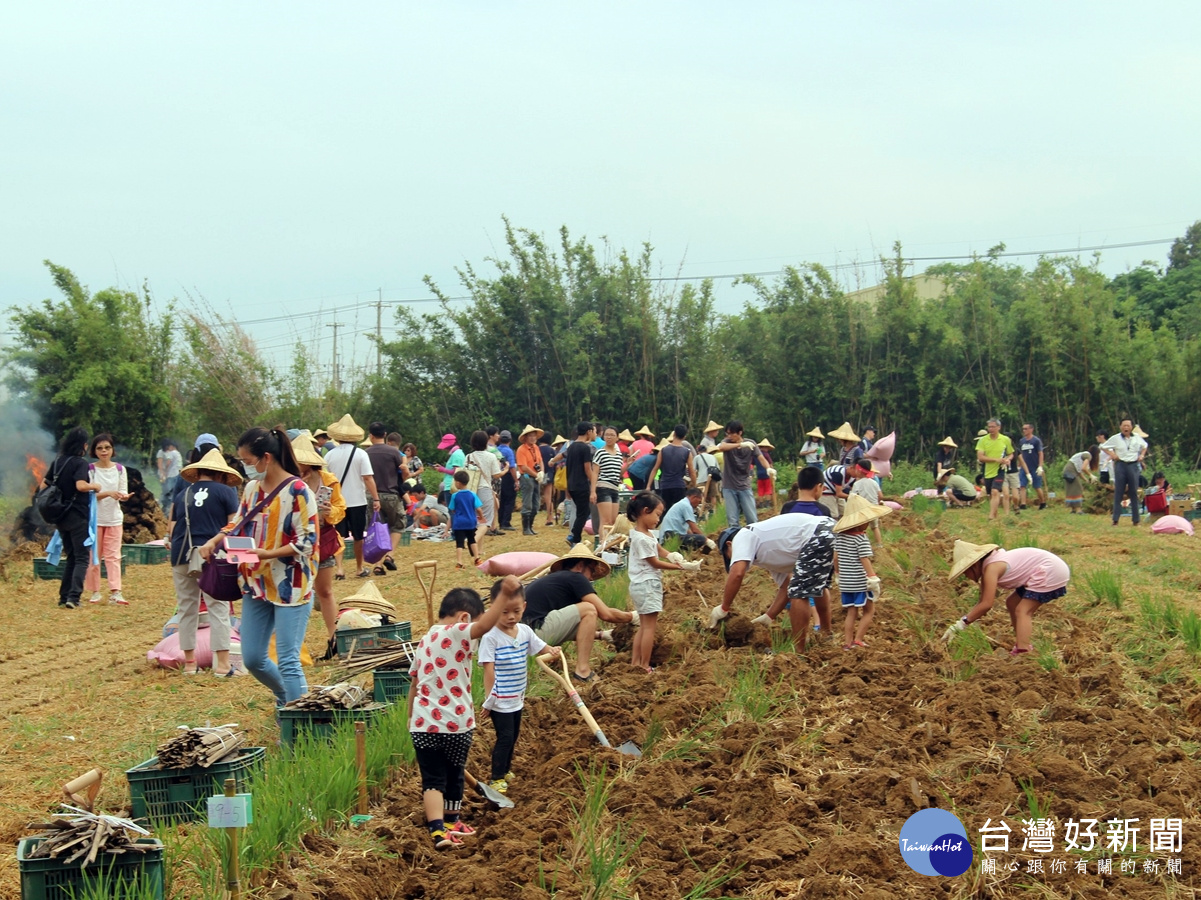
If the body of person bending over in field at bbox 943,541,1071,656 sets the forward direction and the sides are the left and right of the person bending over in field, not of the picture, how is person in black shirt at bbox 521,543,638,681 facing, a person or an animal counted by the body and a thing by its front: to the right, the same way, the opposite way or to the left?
the opposite way

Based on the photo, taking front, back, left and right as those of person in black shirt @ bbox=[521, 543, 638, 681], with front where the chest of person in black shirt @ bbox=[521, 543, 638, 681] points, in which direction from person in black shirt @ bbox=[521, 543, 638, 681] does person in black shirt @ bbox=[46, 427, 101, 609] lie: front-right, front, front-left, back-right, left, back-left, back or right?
back-left

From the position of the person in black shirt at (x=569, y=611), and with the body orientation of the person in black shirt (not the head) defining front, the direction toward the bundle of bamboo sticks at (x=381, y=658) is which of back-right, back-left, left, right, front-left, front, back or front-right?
back

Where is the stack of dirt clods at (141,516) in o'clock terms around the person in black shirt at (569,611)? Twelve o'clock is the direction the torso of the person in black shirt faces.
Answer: The stack of dirt clods is roughly at 8 o'clock from the person in black shirt.

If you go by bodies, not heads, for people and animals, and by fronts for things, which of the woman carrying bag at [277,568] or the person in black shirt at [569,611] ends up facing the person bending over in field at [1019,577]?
the person in black shirt

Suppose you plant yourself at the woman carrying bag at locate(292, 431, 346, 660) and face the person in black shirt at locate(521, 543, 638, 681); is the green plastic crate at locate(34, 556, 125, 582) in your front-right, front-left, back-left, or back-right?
back-left

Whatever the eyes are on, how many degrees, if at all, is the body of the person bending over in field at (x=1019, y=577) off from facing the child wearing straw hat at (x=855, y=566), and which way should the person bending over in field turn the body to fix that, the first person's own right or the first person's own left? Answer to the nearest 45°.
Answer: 0° — they already face them

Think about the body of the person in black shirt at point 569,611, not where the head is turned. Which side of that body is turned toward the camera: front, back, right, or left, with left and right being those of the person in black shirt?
right

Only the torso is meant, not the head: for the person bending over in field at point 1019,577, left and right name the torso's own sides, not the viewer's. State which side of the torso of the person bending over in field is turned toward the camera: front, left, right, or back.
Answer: left

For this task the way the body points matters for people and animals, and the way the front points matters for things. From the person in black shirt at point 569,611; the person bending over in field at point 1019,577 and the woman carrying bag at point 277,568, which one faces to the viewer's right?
the person in black shirt

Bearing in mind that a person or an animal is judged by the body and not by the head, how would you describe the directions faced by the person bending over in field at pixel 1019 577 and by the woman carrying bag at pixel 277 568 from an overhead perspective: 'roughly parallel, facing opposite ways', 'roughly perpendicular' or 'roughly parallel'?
roughly perpendicular
